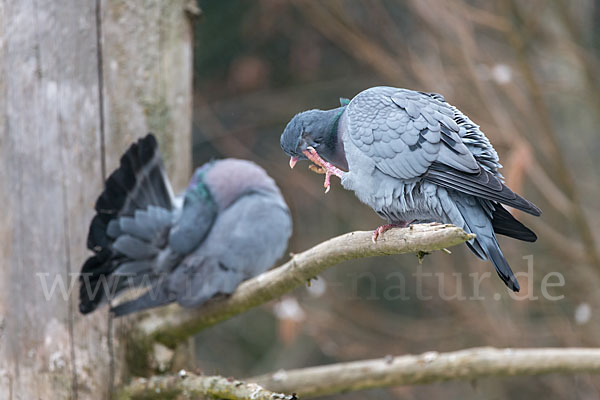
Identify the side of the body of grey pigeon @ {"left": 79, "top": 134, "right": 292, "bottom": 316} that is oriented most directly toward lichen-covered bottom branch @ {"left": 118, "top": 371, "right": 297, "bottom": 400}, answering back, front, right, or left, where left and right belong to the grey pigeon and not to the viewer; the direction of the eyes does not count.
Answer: right

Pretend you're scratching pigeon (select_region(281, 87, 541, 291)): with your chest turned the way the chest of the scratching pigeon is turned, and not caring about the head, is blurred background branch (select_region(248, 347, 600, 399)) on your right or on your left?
on your right

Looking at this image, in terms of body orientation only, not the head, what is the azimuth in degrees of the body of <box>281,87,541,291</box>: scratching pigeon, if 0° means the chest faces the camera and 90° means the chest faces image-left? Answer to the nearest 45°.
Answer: approximately 90°

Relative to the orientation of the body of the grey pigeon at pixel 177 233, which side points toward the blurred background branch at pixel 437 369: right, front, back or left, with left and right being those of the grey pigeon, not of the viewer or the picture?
front

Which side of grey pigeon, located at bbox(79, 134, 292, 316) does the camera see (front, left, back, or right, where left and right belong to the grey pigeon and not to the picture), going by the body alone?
right

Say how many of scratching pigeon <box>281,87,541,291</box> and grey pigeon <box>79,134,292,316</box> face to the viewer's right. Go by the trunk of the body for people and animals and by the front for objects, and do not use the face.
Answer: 1

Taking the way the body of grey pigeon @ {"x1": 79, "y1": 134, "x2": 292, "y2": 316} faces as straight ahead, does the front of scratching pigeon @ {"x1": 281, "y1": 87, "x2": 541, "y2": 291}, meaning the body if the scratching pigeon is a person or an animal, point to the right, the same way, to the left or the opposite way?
the opposite way

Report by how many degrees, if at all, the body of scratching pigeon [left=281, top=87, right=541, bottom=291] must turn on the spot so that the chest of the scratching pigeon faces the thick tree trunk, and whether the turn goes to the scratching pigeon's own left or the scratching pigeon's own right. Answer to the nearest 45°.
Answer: approximately 45° to the scratching pigeon's own right
